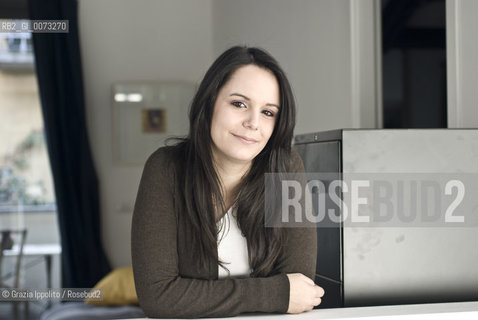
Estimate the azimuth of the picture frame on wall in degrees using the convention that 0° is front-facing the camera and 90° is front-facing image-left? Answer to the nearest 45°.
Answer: approximately 0°

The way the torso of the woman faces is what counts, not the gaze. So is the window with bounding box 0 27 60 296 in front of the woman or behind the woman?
behind

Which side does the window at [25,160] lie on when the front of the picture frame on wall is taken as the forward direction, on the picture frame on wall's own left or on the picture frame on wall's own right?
on the picture frame on wall's own right

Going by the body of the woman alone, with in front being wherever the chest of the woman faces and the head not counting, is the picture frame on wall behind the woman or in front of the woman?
behind

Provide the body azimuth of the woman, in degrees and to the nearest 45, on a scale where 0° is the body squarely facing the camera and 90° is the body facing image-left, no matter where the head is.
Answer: approximately 315°
